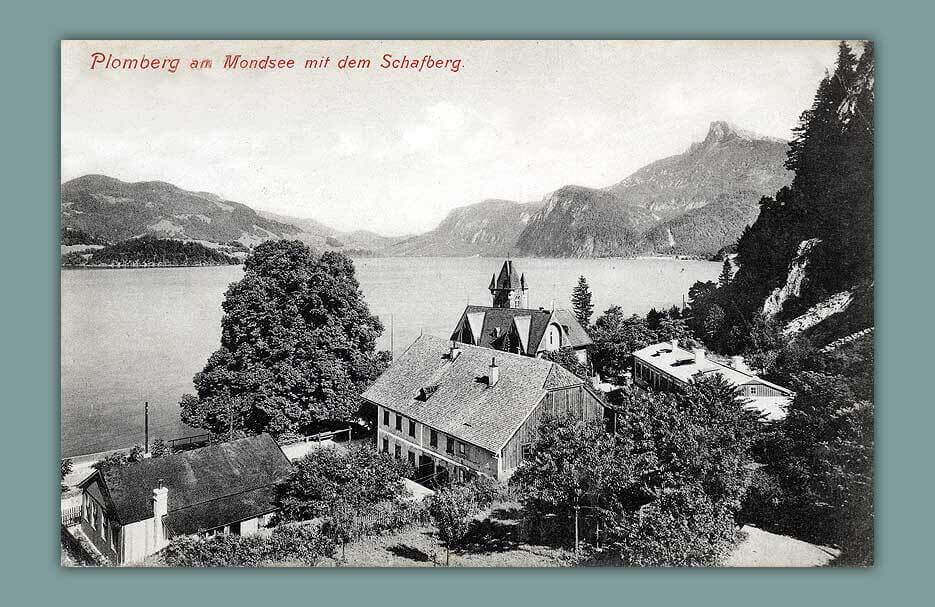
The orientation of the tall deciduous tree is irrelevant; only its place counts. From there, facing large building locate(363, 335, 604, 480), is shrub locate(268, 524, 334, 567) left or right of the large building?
right

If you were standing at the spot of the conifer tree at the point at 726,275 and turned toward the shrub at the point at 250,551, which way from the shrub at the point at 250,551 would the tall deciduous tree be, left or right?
right
